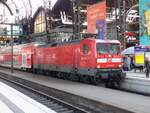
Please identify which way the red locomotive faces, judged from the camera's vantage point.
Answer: facing the viewer and to the right of the viewer
